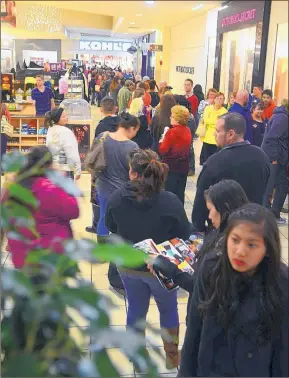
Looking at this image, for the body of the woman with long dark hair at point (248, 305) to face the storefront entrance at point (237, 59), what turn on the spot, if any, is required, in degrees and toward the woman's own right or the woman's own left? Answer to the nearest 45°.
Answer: approximately 180°

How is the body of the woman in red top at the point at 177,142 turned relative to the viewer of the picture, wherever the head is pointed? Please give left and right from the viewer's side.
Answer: facing away from the viewer and to the left of the viewer

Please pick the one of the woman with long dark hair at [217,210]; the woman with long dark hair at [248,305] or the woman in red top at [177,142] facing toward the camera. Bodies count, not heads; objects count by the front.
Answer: the woman with long dark hair at [248,305]

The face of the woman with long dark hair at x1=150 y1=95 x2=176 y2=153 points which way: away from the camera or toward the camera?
away from the camera

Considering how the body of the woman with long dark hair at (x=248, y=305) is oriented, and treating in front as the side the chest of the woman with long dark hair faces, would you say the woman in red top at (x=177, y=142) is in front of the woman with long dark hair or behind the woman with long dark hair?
behind

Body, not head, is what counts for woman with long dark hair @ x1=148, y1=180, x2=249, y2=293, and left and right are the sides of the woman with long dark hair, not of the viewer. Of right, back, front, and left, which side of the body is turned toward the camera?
left

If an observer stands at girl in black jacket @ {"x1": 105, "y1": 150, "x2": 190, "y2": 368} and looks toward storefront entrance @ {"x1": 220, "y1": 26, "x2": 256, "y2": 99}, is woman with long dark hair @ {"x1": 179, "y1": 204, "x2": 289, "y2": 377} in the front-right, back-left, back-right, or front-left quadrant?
back-right

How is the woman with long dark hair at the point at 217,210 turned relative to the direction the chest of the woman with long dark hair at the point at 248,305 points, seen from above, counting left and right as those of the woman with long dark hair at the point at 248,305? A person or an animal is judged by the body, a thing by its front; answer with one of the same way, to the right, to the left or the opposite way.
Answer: to the right

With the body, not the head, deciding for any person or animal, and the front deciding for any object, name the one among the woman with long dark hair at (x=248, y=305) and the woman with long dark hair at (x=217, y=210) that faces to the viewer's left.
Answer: the woman with long dark hair at (x=217, y=210)

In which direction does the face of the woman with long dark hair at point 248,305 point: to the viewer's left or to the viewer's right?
to the viewer's left

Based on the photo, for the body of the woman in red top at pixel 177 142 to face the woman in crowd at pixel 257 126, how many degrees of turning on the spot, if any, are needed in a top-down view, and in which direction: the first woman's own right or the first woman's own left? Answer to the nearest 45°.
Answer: approximately 90° to the first woman's own right

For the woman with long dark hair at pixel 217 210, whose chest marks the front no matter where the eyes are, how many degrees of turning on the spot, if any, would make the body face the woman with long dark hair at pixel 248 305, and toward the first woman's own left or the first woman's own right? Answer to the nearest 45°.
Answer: approximately 90° to the first woman's own left

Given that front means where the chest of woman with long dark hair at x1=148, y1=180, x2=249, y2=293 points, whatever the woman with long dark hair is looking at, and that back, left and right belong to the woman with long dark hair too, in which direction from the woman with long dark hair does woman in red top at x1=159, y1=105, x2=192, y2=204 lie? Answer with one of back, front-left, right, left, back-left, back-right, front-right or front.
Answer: right

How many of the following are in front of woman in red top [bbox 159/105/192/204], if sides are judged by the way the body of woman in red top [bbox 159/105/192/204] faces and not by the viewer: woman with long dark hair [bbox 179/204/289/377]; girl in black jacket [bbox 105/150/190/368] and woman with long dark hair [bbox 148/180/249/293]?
0

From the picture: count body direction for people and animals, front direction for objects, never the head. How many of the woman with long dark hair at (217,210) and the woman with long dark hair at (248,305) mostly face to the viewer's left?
1
